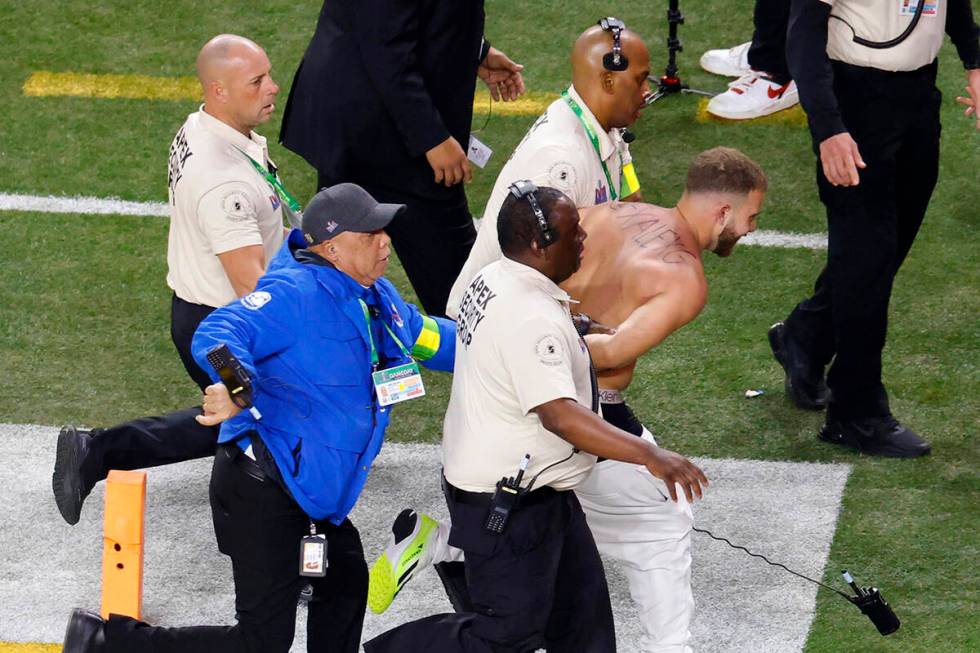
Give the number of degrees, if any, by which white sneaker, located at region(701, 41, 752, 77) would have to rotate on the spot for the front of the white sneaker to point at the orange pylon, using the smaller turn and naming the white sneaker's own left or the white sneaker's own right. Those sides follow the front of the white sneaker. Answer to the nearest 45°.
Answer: approximately 90° to the white sneaker's own left

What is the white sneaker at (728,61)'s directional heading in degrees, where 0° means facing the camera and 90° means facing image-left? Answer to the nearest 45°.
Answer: approximately 90°

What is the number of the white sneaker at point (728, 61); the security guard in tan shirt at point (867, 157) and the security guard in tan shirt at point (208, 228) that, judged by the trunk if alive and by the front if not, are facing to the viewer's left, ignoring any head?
1

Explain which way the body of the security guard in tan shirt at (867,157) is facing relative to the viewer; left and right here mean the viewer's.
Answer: facing the viewer and to the right of the viewer

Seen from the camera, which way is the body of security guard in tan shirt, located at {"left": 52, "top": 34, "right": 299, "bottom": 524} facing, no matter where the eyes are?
to the viewer's right

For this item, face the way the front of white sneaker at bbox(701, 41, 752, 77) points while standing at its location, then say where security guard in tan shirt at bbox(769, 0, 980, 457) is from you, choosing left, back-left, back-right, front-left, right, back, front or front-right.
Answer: left

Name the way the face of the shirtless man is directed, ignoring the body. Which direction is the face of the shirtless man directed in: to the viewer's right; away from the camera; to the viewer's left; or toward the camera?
to the viewer's right

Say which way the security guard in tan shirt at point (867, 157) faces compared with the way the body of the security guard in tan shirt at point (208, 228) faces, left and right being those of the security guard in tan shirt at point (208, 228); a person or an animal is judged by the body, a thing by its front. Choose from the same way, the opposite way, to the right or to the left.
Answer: to the right

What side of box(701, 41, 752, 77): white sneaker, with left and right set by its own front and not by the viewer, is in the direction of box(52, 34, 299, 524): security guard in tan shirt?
left

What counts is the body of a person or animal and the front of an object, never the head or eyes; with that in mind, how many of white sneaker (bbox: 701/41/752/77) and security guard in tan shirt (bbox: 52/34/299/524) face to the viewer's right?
1

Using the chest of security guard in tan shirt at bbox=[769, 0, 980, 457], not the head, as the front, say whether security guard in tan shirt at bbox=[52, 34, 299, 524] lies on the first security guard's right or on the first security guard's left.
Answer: on the first security guard's right
